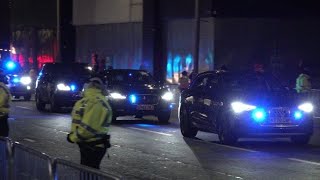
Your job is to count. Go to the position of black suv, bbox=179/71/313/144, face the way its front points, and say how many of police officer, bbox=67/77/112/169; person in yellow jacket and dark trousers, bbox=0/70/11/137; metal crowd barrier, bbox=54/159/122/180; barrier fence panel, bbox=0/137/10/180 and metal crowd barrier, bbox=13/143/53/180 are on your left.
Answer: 0

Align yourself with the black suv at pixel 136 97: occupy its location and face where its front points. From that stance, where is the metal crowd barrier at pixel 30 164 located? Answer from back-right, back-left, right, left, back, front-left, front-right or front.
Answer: front-right

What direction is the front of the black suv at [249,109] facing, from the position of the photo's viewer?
facing the viewer and to the right of the viewer

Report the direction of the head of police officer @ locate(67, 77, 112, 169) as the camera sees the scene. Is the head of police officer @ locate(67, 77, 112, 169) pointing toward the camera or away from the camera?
away from the camera

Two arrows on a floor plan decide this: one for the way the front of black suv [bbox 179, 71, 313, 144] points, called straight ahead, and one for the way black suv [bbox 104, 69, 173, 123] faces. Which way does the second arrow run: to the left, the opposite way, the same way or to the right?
the same way

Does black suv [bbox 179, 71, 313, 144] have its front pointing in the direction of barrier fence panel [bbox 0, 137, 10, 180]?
no

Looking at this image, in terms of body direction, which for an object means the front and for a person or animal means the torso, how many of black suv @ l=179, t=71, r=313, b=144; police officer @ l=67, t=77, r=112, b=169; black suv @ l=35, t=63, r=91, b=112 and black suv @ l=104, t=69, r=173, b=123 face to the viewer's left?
0

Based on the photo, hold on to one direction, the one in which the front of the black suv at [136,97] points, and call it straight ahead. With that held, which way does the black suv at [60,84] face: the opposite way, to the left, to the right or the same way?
the same way

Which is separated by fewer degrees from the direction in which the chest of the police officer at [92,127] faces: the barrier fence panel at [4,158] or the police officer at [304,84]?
the police officer

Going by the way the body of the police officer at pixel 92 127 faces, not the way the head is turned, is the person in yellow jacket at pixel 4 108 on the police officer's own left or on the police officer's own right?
on the police officer's own left

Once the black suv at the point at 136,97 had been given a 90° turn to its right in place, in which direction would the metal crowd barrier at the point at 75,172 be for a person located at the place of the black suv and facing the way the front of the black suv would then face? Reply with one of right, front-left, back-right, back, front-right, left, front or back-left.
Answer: front-left

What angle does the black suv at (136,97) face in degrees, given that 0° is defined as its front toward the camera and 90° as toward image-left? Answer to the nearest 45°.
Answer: approximately 315°

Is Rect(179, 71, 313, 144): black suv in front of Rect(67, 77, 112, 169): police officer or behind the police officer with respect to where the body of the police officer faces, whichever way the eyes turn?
in front

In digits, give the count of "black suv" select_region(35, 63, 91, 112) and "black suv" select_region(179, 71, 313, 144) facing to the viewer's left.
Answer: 0

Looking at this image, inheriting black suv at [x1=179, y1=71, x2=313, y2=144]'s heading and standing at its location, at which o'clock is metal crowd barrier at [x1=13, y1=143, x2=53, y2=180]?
The metal crowd barrier is roughly at 2 o'clock from the black suv.

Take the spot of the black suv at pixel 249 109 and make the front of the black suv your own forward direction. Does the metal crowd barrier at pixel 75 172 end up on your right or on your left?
on your right

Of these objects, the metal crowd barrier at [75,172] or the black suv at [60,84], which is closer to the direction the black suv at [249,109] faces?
the metal crowd barrier
